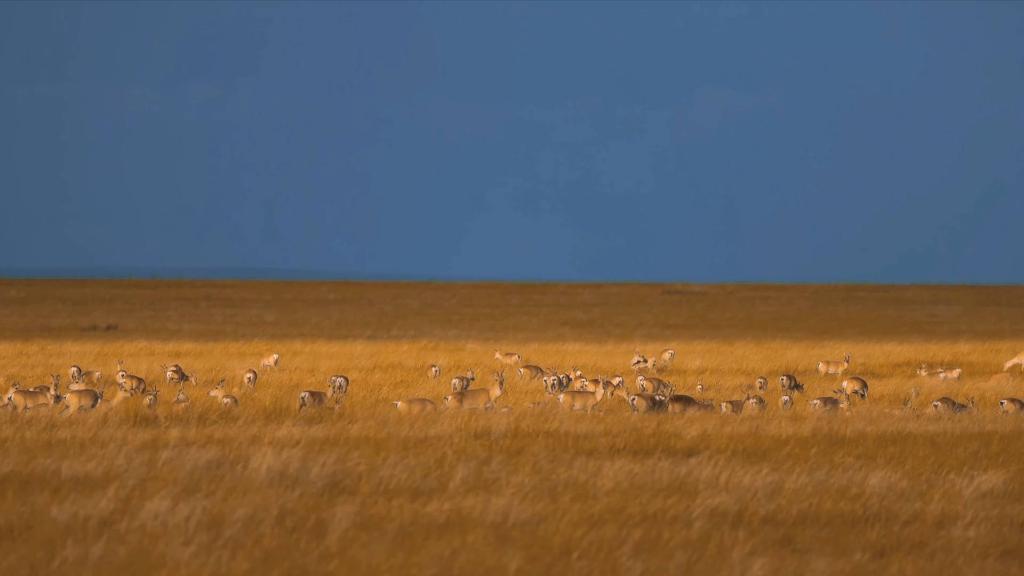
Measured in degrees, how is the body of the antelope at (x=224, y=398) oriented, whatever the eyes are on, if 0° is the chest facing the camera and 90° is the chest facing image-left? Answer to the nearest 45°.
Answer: approximately 90°

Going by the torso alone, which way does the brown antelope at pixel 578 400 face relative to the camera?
to the viewer's right

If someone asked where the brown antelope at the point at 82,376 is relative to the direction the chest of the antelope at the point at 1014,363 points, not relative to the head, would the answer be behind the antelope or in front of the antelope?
in front

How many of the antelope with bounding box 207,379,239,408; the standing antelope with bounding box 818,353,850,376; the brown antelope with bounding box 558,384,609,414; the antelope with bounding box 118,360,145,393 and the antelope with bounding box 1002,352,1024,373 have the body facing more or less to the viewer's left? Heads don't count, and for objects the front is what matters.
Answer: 3

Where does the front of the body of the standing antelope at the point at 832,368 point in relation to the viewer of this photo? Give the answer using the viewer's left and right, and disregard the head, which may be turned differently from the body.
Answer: facing to the right of the viewer

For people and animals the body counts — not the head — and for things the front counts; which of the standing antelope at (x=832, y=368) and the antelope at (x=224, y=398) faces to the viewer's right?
the standing antelope

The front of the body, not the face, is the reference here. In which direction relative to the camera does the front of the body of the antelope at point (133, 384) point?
to the viewer's left

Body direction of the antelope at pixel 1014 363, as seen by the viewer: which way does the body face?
to the viewer's left

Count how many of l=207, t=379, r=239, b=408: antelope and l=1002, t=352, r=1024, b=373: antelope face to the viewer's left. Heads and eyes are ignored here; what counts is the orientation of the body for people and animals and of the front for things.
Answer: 2

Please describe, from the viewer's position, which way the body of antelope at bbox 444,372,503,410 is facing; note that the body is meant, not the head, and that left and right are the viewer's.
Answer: facing to the right of the viewer
